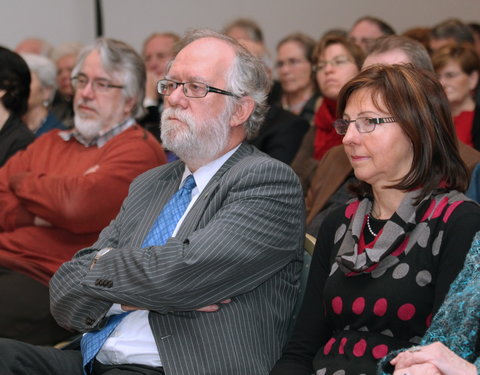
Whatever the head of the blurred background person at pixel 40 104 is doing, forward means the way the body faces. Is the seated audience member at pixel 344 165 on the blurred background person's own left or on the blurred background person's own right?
on the blurred background person's own left

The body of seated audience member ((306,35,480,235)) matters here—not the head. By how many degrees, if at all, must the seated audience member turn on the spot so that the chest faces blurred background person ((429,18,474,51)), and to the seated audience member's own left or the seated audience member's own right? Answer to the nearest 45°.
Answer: approximately 135° to the seated audience member's own right

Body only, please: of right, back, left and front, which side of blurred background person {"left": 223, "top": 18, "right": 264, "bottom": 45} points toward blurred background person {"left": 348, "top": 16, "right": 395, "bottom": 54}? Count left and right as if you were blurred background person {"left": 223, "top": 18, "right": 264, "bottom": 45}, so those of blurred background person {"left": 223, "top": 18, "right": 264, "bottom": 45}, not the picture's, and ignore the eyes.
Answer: left

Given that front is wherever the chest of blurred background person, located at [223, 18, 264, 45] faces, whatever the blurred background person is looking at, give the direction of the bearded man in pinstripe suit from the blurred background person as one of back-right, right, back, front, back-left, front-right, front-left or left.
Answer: front-left

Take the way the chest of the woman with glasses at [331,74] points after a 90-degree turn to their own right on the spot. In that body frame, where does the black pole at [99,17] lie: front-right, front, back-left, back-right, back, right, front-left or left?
front

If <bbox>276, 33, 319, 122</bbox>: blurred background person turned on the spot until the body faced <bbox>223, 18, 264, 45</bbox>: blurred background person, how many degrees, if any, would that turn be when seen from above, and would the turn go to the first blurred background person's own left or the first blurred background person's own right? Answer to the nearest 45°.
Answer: approximately 90° to the first blurred background person's own right

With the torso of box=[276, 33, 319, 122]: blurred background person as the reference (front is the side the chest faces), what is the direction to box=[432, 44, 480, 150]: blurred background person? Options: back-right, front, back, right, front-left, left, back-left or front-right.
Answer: left

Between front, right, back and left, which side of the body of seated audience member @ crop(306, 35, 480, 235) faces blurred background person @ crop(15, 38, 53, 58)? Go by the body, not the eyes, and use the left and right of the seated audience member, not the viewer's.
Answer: right

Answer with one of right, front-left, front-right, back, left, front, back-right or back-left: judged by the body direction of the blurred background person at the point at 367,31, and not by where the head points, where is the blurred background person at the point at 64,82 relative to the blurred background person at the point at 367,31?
front-right

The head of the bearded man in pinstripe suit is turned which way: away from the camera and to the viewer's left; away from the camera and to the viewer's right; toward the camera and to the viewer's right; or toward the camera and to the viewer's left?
toward the camera and to the viewer's left

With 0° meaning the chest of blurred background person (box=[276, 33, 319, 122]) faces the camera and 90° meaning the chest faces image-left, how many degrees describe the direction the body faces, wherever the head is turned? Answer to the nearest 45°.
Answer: approximately 45°
